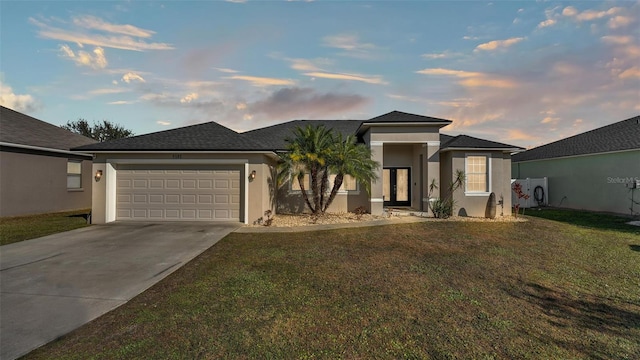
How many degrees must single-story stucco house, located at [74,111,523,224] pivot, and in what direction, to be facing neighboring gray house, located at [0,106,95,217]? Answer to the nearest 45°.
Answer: approximately 90° to its right

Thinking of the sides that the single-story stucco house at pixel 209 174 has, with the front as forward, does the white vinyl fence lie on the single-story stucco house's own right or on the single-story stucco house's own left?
on the single-story stucco house's own left

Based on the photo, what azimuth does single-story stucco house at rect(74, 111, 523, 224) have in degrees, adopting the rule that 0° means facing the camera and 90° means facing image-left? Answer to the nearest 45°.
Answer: approximately 0°

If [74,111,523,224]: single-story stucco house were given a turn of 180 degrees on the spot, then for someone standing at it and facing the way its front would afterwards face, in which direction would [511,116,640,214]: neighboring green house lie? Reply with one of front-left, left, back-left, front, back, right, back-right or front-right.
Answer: right
